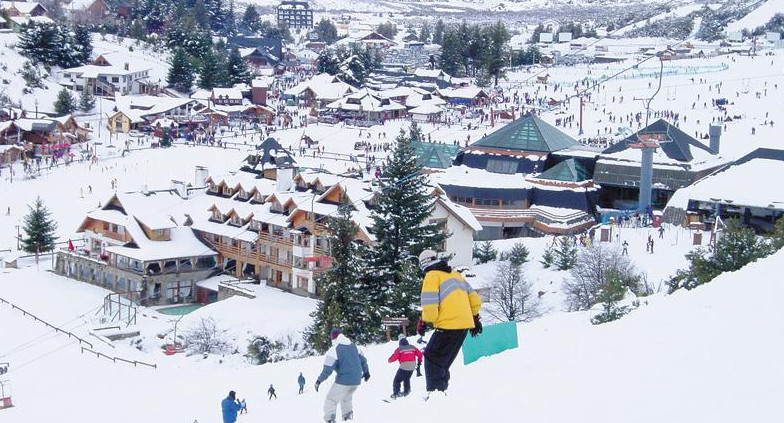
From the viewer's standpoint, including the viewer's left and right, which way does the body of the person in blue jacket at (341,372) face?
facing away from the viewer and to the left of the viewer

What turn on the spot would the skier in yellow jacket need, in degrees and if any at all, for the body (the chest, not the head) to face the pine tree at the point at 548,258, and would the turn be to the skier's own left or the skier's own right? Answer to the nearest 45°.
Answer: approximately 45° to the skier's own right

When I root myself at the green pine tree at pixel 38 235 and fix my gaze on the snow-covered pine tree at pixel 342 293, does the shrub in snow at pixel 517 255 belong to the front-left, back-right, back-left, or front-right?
front-left

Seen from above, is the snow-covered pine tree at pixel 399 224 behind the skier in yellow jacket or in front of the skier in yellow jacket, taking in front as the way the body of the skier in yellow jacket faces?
in front

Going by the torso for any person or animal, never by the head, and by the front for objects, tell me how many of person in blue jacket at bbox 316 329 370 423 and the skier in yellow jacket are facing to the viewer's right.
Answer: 0

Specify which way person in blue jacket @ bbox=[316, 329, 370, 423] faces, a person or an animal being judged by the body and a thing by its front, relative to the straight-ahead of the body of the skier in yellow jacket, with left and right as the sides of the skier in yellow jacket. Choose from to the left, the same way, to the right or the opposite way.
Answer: the same way

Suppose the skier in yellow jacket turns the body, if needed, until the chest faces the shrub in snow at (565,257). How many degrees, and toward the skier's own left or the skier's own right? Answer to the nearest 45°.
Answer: approximately 45° to the skier's own right

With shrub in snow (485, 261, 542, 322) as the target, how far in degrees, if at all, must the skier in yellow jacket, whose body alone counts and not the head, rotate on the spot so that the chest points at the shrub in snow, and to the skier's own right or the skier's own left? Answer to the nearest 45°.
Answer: approximately 45° to the skier's own right

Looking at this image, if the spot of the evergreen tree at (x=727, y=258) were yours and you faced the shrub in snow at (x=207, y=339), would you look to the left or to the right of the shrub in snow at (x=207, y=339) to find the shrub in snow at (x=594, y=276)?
right

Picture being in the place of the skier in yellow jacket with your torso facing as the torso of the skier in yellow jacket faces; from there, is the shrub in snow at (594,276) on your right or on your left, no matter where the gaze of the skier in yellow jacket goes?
on your right

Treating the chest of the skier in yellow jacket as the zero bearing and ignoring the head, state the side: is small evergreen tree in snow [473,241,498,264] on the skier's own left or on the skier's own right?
on the skier's own right

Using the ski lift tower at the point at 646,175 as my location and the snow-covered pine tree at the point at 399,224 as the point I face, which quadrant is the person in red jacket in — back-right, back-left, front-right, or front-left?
front-left

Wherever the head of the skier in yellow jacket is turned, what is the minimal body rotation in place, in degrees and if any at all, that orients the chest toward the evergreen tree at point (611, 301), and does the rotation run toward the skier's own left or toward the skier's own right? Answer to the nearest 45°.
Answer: approximately 45° to the skier's own right

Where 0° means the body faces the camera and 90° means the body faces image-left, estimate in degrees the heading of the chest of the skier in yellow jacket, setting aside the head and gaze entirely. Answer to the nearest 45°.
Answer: approximately 135°
